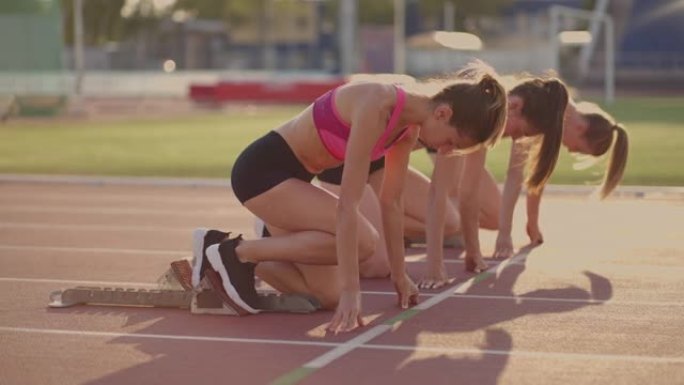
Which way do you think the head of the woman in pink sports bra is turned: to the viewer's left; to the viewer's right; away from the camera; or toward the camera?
to the viewer's right

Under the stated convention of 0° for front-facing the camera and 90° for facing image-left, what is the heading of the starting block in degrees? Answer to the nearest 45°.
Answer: approximately 270°

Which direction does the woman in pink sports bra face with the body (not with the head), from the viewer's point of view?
to the viewer's right
